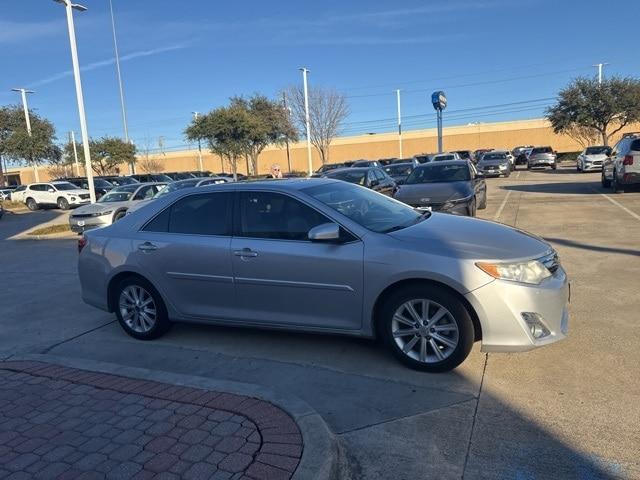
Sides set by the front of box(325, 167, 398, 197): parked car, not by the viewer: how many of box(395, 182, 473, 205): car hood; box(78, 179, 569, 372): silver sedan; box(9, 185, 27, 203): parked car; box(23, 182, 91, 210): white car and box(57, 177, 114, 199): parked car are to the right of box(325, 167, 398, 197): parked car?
3

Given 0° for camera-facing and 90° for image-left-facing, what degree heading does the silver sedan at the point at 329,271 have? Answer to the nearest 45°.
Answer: approximately 315°

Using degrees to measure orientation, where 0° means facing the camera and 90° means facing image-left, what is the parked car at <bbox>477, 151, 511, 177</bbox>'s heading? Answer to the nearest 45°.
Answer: approximately 45°

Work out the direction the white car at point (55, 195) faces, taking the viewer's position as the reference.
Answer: facing the viewer and to the right of the viewer

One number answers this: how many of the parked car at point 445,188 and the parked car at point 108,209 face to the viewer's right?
0

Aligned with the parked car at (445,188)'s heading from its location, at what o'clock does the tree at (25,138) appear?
The tree is roughly at 3 o'clock from the parked car.

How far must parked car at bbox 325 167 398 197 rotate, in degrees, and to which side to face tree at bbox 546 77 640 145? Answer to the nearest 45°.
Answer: approximately 180°

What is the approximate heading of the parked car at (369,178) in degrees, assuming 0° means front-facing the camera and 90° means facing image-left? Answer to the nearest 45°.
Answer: approximately 45°

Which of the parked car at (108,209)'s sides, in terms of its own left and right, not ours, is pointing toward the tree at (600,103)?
back

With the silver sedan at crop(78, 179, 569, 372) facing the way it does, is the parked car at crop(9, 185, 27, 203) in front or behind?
behind

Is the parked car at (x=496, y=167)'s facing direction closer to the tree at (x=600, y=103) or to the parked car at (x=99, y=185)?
the parked car

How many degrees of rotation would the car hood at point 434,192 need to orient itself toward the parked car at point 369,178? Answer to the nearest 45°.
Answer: approximately 90° to its right

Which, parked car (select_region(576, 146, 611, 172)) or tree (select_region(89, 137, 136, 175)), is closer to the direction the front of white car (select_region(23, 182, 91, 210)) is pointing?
the parked car

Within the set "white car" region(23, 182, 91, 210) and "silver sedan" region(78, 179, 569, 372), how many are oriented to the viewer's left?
0

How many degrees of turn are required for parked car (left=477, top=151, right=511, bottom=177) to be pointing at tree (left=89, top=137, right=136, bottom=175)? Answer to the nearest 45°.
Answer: approximately 45° to its right

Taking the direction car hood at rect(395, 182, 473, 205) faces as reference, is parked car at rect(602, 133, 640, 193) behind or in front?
behind

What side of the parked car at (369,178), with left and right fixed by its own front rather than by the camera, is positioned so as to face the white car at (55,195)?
right
